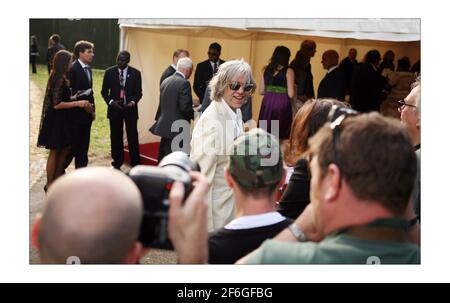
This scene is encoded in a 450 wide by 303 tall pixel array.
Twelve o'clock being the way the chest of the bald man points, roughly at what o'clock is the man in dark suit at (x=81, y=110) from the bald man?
The man in dark suit is roughly at 12 o'clock from the bald man.

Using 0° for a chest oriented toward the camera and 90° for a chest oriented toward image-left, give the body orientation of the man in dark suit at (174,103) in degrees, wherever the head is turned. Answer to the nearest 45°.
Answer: approximately 225°

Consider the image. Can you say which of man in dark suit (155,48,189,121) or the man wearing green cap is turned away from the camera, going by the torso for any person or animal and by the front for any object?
the man wearing green cap

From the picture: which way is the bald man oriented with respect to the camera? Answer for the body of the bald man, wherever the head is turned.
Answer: away from the camera

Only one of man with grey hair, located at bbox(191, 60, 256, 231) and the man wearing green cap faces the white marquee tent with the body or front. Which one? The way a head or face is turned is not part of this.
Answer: the man wearing green cap

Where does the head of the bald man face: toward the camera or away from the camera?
away from the camera

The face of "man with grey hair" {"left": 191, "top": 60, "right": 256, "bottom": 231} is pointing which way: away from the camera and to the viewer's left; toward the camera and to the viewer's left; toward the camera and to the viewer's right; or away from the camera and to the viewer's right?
toward the camera and to the viewer's right

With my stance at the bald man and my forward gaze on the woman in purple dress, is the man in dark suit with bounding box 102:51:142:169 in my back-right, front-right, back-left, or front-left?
front-left

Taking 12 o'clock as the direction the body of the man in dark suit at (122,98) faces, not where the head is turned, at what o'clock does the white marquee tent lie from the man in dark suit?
The white marquee tent is roughly at 7 o'clock from the man in dark suit.

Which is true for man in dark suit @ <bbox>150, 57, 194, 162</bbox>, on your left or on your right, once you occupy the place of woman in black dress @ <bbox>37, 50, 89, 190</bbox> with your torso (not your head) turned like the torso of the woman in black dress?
on your left

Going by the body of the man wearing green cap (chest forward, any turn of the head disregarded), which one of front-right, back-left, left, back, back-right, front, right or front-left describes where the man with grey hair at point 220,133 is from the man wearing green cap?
front

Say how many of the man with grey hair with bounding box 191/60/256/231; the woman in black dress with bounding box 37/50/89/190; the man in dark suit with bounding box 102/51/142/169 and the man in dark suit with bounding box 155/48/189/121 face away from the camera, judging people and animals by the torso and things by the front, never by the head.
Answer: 0
